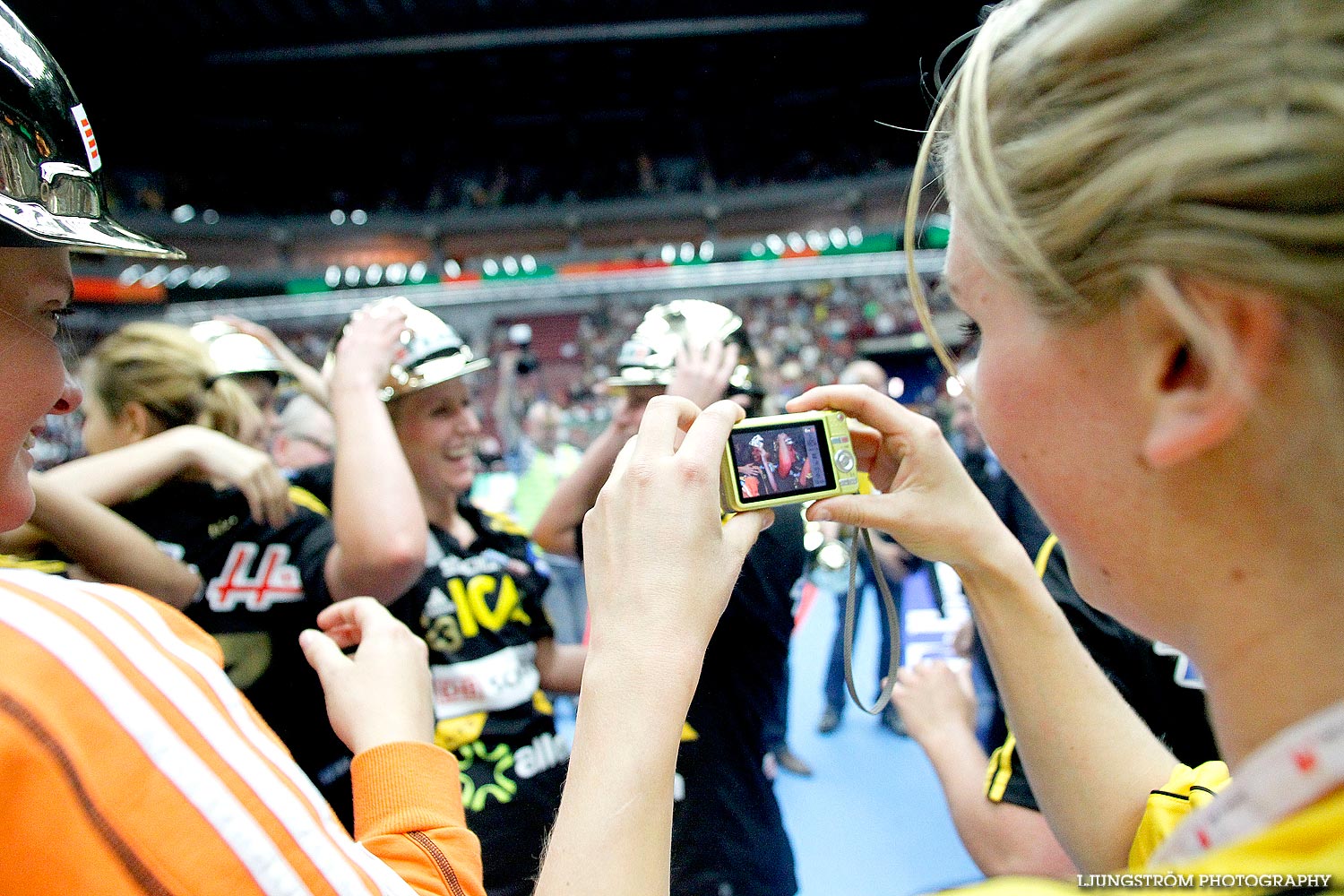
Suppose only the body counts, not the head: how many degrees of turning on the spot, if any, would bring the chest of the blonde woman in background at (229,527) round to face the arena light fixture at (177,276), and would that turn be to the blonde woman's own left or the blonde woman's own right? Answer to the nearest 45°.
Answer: approximately 45° to the blonde woman's own right

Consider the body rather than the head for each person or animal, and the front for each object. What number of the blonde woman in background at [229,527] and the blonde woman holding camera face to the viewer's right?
0

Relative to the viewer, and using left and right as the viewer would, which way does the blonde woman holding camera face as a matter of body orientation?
facing away from the viewer and to the left of the viewer

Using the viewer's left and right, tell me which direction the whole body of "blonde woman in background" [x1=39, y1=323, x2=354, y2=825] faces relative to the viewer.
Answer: facing away from the viewer and to the left of the viewer

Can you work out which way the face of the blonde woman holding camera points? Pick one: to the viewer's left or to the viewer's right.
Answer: to the viewer's left

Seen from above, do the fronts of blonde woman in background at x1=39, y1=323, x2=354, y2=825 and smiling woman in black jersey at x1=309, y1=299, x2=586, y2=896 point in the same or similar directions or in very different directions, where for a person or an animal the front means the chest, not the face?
very different directions

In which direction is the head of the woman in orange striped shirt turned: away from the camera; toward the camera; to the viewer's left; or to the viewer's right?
to the viewer's right

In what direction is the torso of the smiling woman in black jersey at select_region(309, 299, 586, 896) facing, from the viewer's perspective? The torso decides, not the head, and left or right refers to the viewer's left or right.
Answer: facing the viewer and to the right of the viewer

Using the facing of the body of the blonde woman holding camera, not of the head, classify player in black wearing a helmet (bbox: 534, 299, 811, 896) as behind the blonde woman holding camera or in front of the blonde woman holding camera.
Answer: in front
